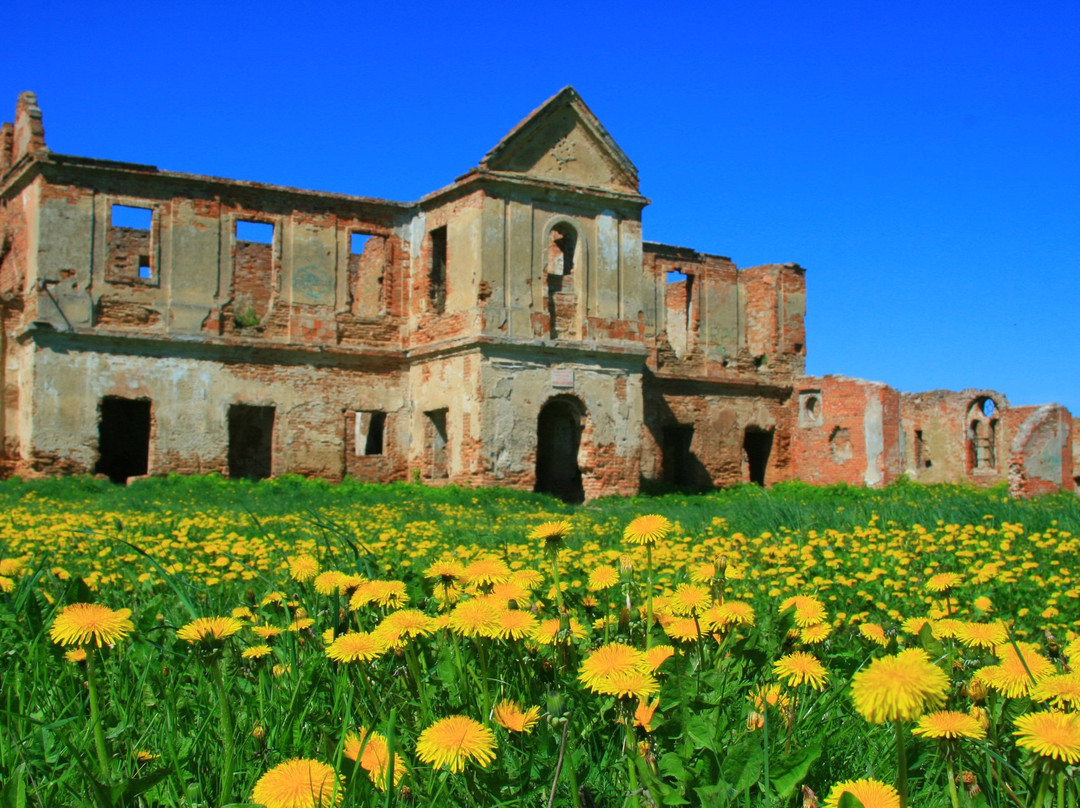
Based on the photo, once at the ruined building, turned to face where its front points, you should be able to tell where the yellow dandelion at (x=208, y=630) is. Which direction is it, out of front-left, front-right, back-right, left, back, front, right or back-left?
front-right

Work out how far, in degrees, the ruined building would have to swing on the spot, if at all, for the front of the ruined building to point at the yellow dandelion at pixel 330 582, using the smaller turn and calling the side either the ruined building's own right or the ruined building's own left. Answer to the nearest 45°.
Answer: approximately 45° to the ruined building's own right

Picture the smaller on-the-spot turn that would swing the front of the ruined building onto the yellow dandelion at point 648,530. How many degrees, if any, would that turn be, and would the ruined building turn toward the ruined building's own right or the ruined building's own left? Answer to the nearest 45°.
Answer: approximately 45° to the ruined building's own right

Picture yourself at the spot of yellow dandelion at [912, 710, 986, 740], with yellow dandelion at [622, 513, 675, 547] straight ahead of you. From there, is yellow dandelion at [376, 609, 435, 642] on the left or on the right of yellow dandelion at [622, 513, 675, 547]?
left

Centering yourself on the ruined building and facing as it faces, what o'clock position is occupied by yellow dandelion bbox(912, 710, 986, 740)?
The yellow dandelion is roughly at 1 o'clock from the ruined building.

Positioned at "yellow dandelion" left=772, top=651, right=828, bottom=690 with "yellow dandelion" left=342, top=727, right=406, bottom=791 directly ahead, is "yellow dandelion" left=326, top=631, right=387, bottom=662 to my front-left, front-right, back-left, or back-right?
front-right

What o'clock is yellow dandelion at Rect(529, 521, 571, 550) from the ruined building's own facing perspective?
The yellow dandelion is roughly at 1 o'clock from the ruined building.

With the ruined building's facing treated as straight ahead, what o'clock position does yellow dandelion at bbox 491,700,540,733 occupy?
The yellow dandelion is roughly at 1 o'clock from the ruined building.

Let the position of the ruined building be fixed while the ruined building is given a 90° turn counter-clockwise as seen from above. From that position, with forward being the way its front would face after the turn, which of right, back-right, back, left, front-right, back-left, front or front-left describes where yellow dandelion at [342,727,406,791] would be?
back-right

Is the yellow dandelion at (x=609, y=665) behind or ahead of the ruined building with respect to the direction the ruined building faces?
ahead

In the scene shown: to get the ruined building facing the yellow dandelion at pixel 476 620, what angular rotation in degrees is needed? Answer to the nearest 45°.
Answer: approximately 45° to its right

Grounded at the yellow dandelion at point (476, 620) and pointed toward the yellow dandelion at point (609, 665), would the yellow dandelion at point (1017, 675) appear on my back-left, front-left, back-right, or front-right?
front-left

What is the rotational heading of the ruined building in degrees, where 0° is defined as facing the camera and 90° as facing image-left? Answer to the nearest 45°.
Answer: approximately 315°

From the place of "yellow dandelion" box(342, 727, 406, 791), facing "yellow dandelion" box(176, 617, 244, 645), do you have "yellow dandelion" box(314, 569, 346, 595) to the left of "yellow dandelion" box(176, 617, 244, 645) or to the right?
right

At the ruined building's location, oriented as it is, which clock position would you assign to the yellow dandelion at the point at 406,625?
The yellow dandelion is roughly at 1 o'clock from the ruined building.

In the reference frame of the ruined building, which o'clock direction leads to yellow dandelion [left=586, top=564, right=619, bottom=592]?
The yellow dandelion is roughly at 1 o'clock from the ruined building.
